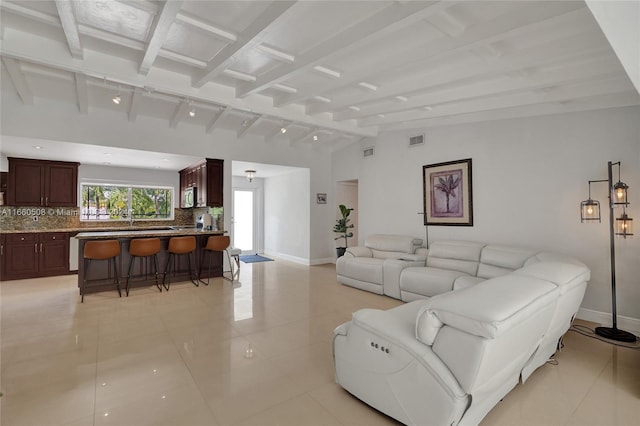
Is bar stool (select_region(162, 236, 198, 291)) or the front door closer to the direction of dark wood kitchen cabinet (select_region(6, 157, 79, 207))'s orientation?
the bar stool

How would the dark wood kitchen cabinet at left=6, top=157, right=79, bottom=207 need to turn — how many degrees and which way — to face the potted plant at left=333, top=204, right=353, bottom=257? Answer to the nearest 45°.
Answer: approximately 45° to its left

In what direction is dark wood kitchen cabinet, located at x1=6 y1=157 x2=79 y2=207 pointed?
toward the camera

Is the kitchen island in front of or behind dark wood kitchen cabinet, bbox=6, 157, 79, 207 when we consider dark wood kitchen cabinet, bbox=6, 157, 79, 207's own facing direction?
in front

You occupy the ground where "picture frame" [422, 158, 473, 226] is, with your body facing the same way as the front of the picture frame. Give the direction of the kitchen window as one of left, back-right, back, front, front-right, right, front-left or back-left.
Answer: front-right

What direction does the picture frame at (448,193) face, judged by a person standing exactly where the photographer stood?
facing the viewer and to the left of the viewer

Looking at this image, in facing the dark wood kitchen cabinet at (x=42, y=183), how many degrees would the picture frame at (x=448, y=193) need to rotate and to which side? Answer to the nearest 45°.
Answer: approximately 45° to its right
